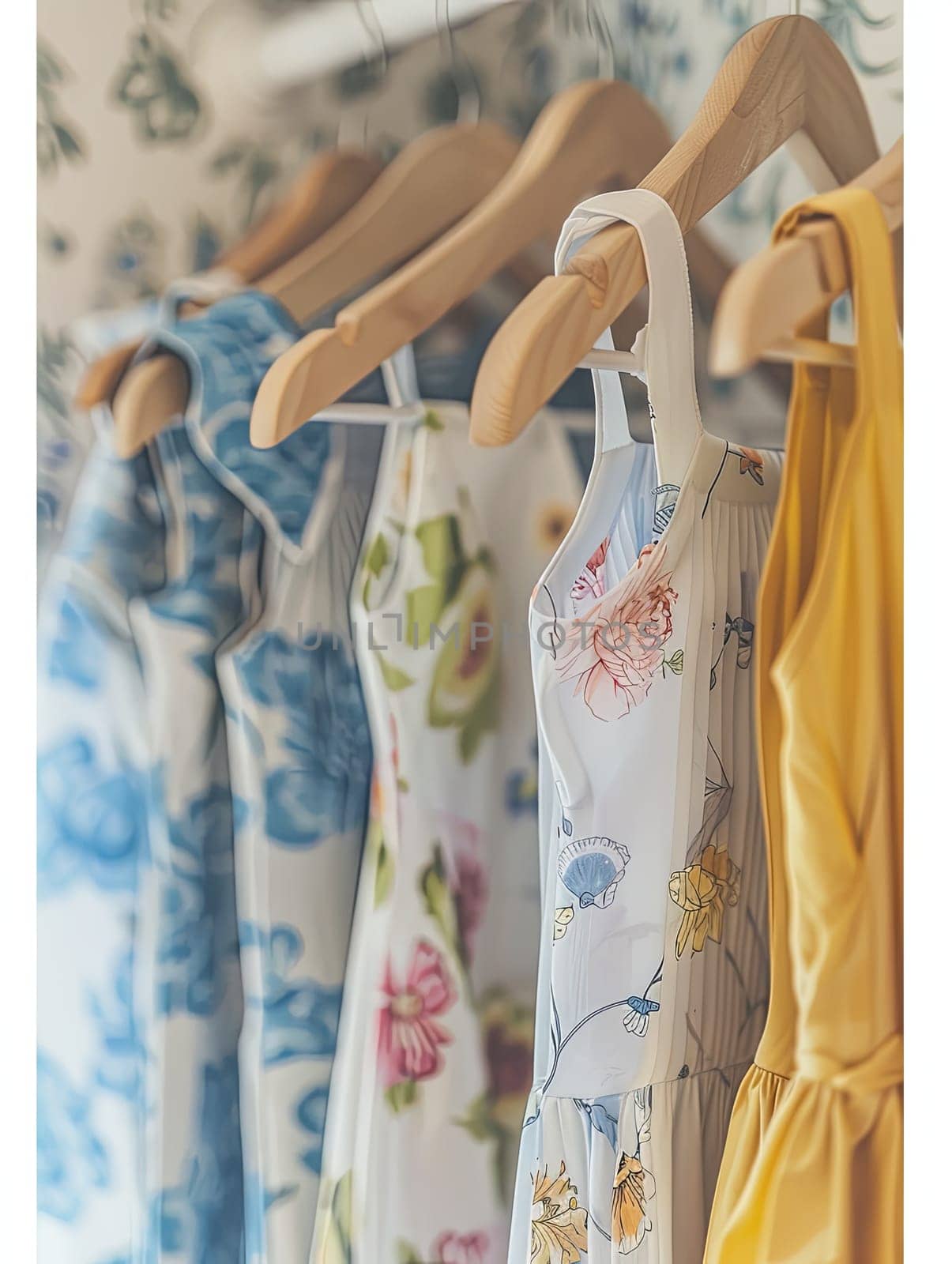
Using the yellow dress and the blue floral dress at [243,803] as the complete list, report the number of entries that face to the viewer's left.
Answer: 0
